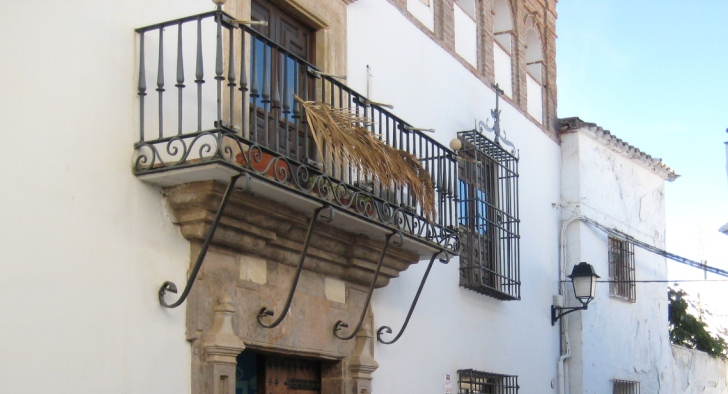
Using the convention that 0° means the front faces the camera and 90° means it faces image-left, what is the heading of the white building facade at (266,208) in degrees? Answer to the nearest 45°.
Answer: approximately 315°

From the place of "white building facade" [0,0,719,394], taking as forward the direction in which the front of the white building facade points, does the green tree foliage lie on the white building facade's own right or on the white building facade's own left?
on the white building facade's own left
